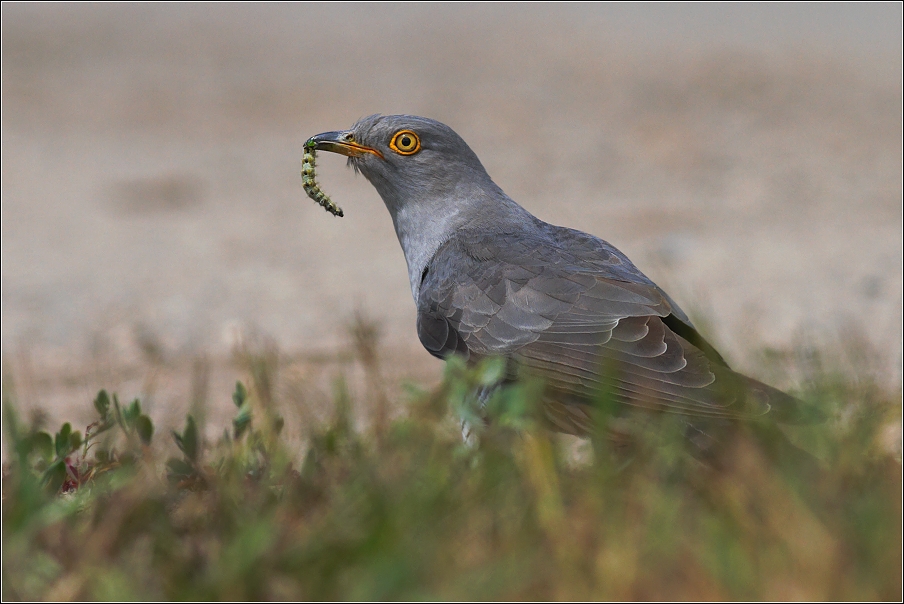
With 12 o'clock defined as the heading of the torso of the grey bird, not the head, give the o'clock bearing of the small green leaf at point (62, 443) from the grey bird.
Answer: The small green leaf is roughly at 11 o'clock from the grey bird.

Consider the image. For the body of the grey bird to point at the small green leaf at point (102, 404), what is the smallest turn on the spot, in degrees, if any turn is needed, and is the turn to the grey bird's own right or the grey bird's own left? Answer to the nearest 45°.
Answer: approximately 45° to the grey bird's own left

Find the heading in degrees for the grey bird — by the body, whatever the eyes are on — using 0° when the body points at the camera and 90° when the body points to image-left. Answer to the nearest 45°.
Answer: approximately 90°

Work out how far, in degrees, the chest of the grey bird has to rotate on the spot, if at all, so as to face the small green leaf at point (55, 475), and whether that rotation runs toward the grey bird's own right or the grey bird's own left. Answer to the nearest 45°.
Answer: approximately 45° to the grey bird's own left

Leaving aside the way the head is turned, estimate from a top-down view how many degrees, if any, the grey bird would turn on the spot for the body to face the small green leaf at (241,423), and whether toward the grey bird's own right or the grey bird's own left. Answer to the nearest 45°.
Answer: approximately 45° to the grey bird's own left

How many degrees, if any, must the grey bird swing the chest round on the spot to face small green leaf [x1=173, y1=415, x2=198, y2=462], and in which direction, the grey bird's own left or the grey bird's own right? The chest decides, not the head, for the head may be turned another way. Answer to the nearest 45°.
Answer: approximately 45° to the grey bird's own left
